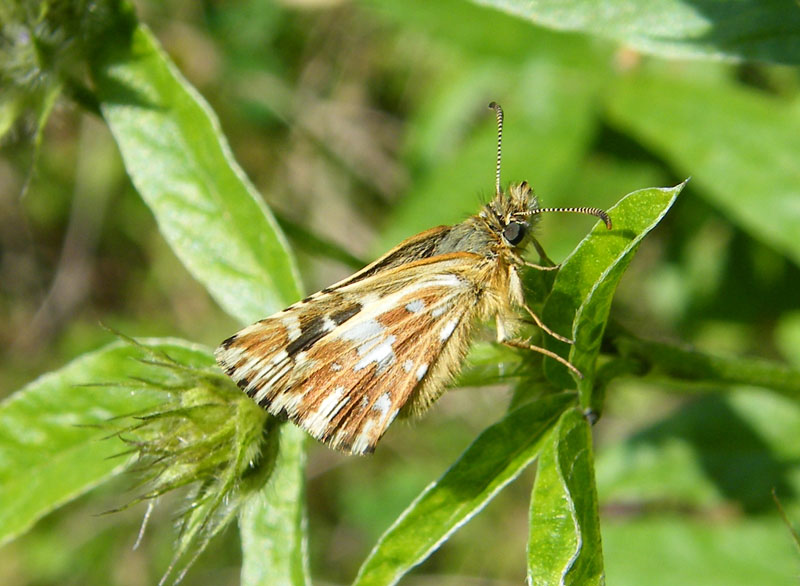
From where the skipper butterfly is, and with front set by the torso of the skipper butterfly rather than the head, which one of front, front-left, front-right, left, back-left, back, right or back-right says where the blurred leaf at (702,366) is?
front

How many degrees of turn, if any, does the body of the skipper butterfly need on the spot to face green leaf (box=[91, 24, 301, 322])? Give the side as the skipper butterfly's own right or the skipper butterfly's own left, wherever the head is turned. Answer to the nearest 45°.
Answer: approximately 135° to the skipper butterfly's own left

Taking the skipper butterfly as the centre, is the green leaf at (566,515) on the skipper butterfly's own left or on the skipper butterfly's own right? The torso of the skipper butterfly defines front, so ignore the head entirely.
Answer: on the skipper butterfly's own right

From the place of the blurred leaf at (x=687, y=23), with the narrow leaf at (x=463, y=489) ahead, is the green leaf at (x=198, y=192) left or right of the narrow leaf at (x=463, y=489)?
right

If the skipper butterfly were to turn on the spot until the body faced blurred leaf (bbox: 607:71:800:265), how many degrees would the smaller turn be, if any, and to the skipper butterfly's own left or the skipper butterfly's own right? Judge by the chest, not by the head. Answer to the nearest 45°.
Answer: approximately 45° to the skipper butterfly's own left

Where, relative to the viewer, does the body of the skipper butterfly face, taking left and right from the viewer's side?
facing to the right of the viewer
